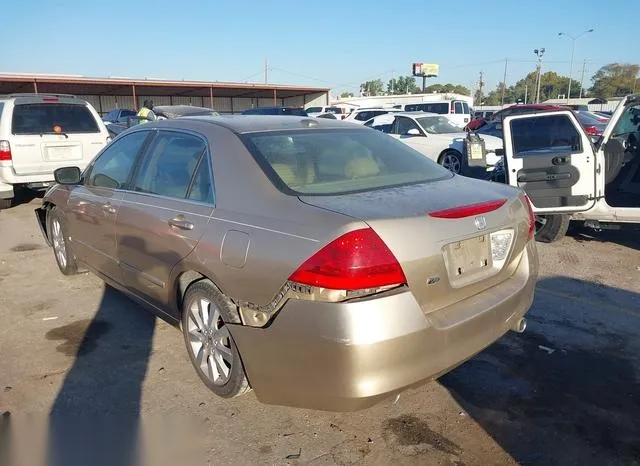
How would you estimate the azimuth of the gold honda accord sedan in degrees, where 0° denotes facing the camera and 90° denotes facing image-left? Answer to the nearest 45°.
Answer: approximately 135°

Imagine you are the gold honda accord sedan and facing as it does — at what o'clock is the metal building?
The metal building is roughly at 1 o'clock from the gold honda accord sedan.

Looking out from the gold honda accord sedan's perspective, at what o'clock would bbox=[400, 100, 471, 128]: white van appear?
The white van is roughly at 2 o'clock from the gold honda accord sedan.

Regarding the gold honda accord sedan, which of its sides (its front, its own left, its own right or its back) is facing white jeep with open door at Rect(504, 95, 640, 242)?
right

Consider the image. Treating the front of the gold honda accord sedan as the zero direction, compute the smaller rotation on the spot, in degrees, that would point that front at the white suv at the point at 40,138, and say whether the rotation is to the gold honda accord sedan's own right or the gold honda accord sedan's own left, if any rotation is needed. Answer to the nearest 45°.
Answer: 0° — it already faces it

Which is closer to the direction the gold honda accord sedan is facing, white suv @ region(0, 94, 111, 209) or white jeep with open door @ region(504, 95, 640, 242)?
the white suv

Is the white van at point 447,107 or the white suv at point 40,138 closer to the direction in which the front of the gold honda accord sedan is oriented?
the white suv
